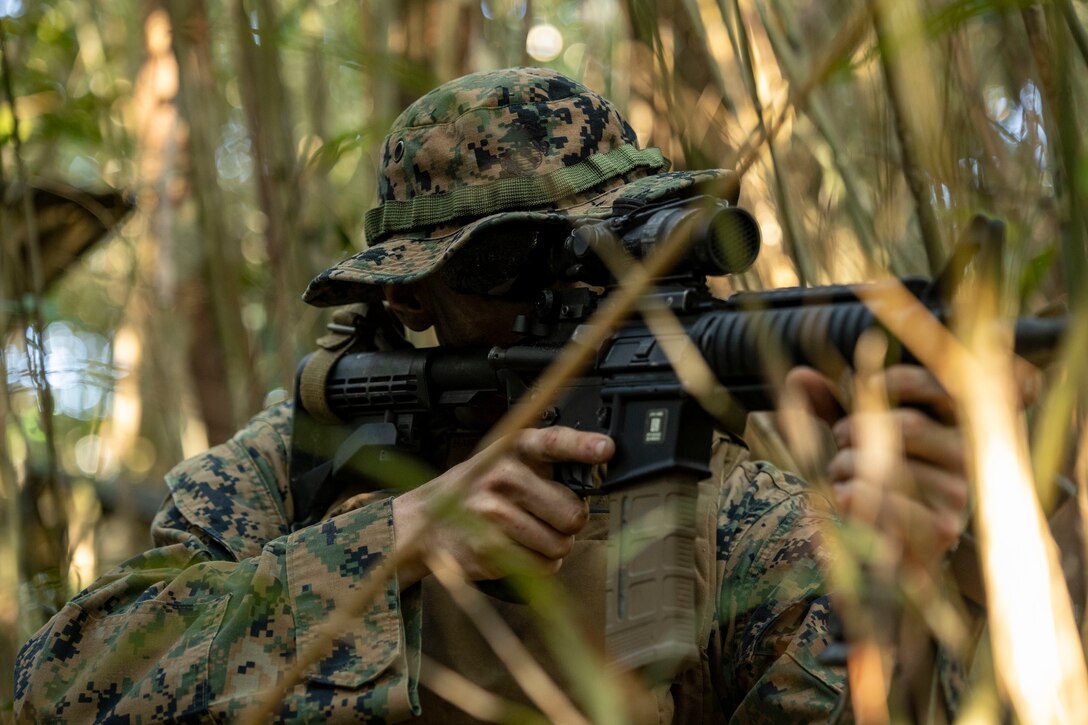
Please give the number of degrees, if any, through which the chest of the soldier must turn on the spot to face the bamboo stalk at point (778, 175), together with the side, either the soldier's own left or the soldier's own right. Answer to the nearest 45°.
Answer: approximately 135° to the soldier's own left

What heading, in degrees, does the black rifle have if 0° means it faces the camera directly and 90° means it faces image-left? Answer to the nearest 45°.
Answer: approximately 315°

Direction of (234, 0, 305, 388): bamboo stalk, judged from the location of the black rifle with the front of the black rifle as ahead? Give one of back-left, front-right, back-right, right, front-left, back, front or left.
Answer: back

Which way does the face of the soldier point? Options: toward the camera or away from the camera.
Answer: toward the camera

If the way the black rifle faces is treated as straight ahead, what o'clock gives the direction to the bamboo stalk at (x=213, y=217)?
The bamboo stalk is roughly at 6 o'clock from the black rifle.
